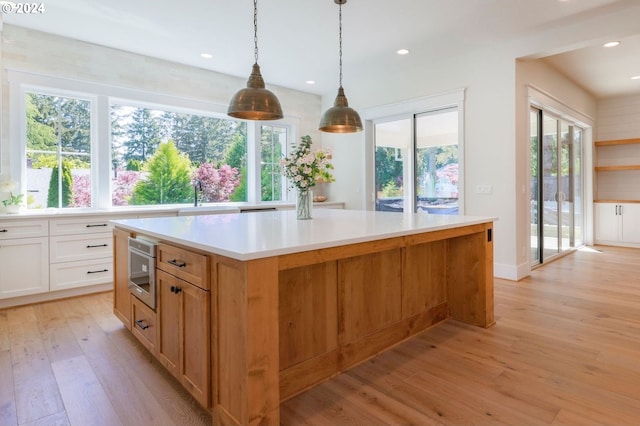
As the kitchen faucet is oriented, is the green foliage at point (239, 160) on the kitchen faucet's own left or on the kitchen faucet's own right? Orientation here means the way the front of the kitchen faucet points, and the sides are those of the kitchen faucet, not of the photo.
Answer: on the kitchen faucet's own left

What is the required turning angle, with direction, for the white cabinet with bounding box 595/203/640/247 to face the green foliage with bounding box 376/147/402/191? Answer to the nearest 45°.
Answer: approximately 45° to its right

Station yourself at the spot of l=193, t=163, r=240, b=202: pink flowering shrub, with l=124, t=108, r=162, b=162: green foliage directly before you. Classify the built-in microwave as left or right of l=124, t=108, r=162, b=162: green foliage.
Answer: left

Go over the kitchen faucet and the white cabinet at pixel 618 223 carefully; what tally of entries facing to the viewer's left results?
0

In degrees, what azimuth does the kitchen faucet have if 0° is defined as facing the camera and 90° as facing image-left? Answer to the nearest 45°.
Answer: approximately 315°
